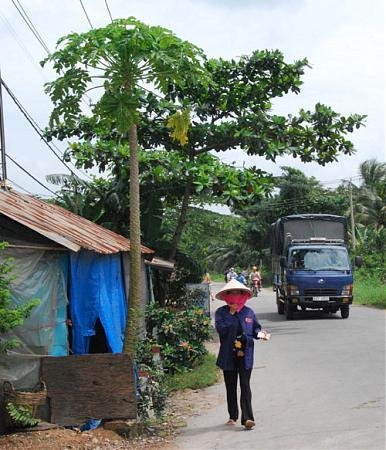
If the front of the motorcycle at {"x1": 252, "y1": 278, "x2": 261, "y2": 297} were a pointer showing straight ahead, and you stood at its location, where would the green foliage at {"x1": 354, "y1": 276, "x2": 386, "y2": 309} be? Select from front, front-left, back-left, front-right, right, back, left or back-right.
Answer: front-left

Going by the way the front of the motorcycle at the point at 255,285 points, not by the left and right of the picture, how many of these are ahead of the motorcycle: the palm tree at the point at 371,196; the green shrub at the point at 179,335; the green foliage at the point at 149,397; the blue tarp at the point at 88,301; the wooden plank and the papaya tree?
5

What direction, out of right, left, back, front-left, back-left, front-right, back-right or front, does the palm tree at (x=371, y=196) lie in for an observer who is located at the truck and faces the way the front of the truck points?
back

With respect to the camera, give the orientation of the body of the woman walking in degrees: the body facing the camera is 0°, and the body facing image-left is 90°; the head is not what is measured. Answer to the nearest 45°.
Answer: approximately 0°

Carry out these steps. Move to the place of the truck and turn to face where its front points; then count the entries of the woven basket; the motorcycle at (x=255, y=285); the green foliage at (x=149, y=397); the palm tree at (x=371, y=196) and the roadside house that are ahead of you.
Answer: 3

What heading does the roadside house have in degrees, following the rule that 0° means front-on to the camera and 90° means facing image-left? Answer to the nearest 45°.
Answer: approximately 315°

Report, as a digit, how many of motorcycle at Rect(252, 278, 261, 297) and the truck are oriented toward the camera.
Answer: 2

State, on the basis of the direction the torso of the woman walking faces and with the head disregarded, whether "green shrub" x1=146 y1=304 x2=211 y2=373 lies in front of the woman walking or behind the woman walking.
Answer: behind

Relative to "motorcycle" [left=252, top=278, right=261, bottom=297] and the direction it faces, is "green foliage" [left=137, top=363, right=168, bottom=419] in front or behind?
in front

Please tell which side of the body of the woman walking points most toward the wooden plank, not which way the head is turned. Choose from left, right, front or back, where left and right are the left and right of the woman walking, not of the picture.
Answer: right

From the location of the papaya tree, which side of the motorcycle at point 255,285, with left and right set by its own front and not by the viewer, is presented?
front
